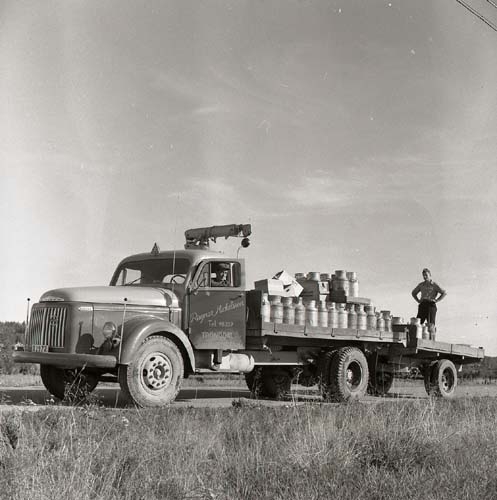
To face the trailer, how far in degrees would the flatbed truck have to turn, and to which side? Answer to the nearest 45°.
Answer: approximately 180°

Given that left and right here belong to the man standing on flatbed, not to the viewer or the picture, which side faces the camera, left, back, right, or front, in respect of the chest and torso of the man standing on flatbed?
front

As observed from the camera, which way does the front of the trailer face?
facing the viewer and to the left of the viewer

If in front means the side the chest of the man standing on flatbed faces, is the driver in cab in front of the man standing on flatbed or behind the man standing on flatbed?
in front

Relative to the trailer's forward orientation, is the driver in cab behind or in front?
in front
